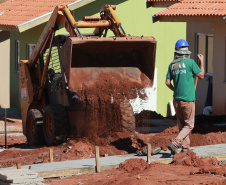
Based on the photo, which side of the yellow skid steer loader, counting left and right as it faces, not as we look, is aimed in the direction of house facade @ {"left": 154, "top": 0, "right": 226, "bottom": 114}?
left

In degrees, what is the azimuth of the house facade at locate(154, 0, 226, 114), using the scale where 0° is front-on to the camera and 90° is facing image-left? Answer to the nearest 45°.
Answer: approximately 0°

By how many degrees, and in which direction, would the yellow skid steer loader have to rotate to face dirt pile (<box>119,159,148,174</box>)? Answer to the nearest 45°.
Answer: approximately 45° to its right

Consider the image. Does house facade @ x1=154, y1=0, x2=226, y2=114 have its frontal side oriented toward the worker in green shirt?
yes

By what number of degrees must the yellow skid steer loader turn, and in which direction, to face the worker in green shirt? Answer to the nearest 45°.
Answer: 0° — it already faces them

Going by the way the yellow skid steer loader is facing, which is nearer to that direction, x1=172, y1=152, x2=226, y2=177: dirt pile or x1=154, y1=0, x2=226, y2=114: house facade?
the dirt pile

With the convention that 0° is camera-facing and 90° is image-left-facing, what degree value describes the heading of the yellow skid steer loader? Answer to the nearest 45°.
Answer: approximately 315°
